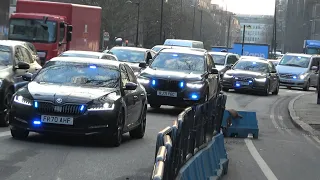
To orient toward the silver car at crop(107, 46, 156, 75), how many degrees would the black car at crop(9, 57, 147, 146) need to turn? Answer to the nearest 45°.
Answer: approximately 135° to its right

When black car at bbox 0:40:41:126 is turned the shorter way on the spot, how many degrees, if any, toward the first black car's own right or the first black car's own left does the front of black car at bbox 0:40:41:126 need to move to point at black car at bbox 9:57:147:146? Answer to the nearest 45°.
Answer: approximately 45° to the first black car's own left

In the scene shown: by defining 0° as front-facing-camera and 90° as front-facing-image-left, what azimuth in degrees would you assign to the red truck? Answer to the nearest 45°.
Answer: approximately 45°

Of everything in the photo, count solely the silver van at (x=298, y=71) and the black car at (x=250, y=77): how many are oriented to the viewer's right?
0

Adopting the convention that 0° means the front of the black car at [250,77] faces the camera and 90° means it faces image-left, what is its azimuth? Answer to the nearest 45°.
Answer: approximately 45°

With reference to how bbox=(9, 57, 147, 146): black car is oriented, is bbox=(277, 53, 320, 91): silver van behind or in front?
behind

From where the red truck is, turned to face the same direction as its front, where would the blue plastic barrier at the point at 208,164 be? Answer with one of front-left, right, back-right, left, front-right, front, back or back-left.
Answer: front-left
